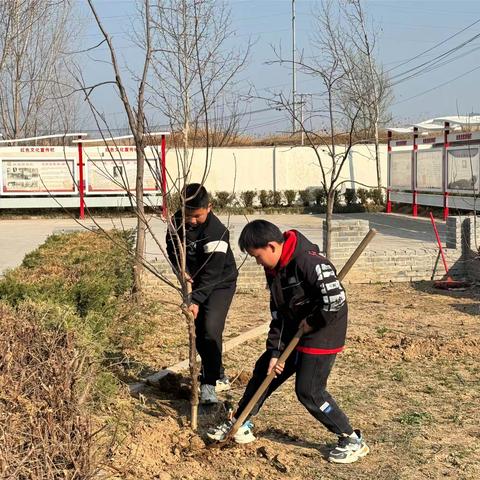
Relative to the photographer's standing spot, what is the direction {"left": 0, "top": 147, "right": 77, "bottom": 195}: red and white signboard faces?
facing the viewer

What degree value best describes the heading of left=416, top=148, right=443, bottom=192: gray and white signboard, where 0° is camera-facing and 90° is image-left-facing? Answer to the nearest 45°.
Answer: approximately 45°

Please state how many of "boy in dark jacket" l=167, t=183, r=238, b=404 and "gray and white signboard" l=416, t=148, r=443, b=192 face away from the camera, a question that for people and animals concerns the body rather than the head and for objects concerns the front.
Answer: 0

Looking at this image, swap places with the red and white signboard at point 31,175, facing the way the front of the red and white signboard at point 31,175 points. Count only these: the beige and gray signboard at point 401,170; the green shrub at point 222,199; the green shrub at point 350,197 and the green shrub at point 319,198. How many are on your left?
4

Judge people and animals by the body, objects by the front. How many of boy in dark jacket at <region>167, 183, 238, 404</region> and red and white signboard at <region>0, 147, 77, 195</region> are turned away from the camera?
0

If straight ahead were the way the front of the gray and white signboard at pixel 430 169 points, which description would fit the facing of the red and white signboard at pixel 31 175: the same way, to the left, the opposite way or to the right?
to the left

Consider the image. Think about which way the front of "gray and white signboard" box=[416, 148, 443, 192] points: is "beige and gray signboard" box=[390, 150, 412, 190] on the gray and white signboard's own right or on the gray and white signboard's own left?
on the gray and white signboard's own right
